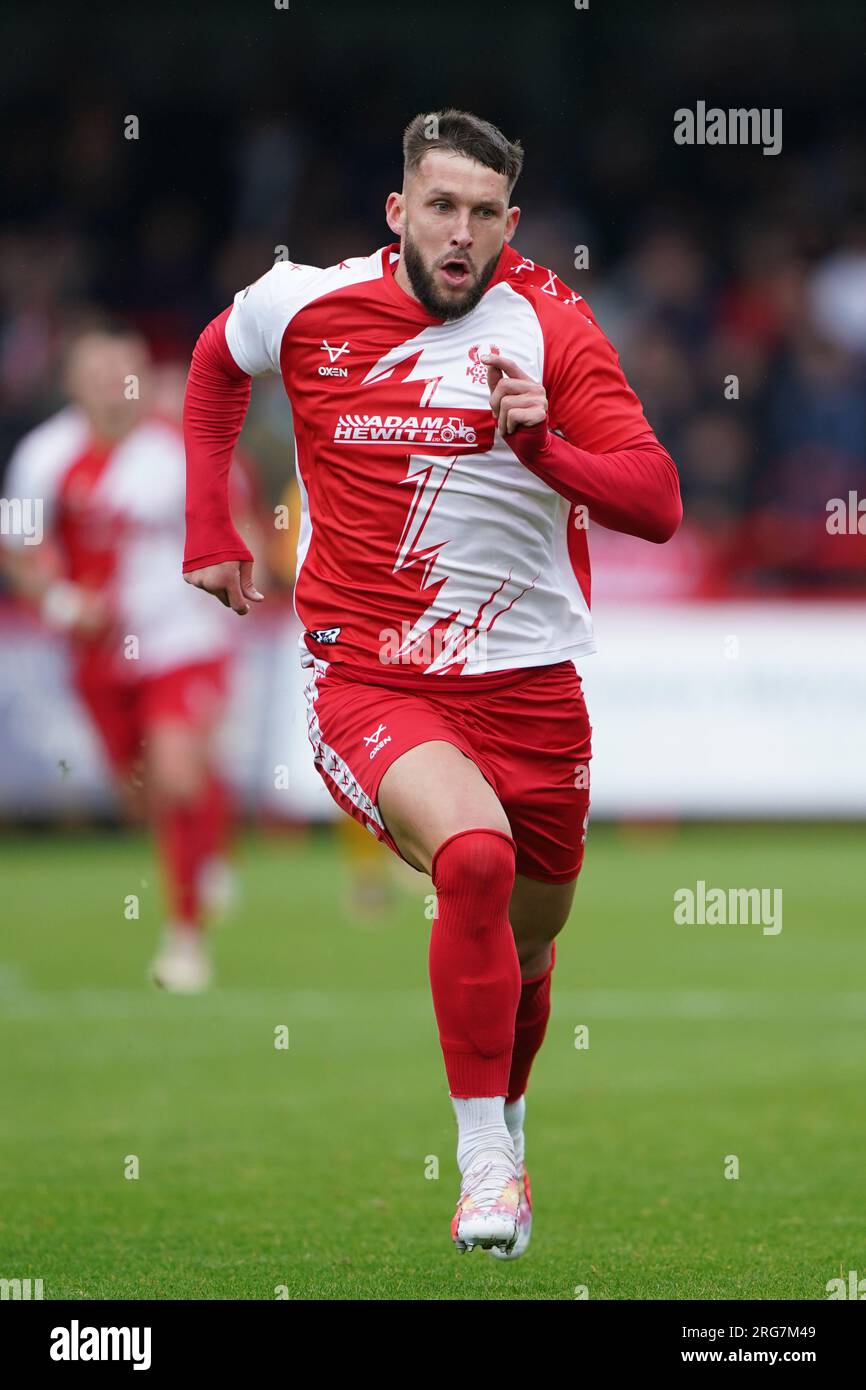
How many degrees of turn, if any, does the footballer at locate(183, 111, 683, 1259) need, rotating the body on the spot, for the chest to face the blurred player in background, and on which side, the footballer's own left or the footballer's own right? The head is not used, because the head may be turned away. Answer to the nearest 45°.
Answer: approximately 180°

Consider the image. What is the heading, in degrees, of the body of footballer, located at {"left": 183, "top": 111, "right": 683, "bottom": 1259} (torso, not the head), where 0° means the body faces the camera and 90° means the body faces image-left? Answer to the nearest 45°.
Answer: approximately 0°
